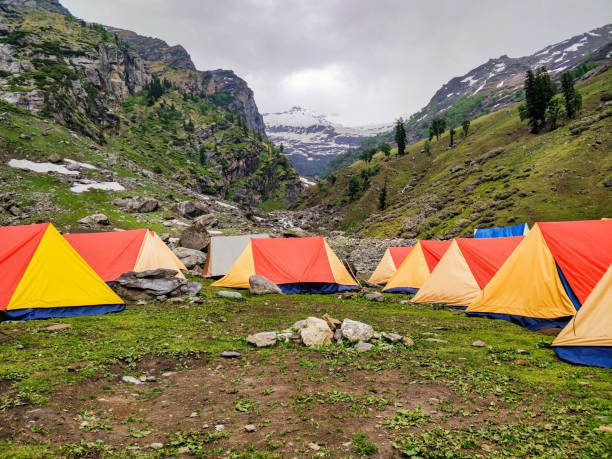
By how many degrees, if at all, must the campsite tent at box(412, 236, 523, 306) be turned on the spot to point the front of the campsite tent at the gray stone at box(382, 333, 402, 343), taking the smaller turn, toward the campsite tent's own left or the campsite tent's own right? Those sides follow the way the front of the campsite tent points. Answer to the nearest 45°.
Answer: approximately 45° to the campsite tent's own left

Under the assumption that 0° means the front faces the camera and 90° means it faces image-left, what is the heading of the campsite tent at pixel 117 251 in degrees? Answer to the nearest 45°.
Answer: approximately 315°

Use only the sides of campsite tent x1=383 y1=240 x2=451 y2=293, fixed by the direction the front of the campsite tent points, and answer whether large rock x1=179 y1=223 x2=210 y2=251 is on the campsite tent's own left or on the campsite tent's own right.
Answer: on the campsite tent's own right

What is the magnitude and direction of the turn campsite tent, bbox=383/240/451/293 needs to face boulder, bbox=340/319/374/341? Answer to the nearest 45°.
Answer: approximately 45° to its left

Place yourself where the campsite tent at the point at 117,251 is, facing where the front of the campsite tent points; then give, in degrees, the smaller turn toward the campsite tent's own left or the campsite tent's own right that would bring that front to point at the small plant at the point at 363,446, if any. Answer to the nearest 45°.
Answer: approximately 45° to the campsite tent's own right

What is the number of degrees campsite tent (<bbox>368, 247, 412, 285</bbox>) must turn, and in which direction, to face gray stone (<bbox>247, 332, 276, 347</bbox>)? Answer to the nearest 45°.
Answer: approximately 45° to its left

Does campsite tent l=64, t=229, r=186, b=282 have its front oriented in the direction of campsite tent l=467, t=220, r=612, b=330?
yes

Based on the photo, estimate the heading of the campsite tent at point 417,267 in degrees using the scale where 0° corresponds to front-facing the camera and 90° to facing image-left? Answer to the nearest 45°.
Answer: approximately 45°

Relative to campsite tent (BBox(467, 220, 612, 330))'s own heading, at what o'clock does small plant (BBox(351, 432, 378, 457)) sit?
The small plant is roughly at 11 o'clock from the campsite tent.

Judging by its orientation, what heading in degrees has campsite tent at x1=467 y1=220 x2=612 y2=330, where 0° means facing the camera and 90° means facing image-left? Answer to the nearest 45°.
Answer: approximately 45°
